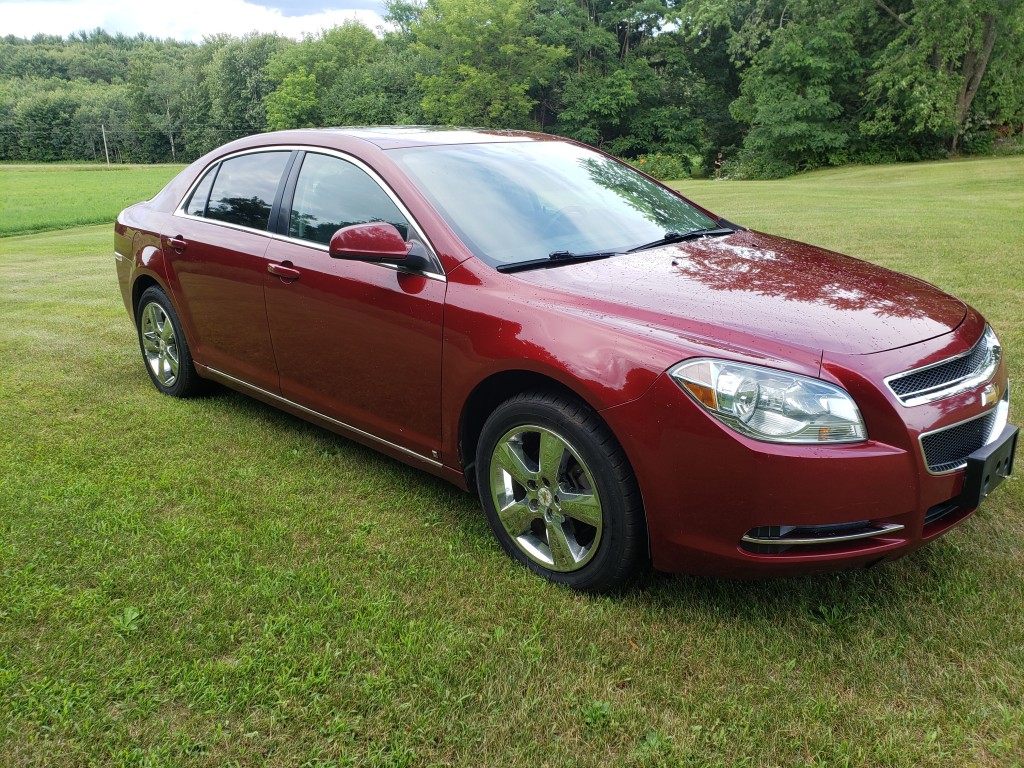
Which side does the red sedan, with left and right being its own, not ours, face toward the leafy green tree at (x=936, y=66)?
left

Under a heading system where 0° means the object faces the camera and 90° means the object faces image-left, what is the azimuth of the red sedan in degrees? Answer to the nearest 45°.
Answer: approximately 315°

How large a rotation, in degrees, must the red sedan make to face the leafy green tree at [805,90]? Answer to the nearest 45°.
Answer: approximately 135° to its left
